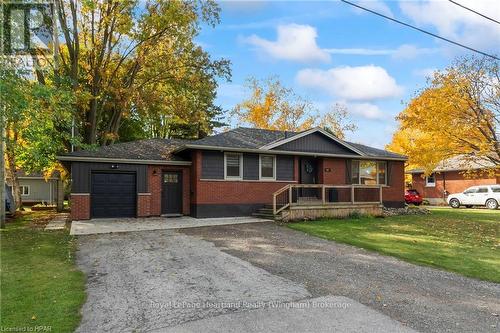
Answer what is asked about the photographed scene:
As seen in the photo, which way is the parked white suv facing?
to the viewer's left

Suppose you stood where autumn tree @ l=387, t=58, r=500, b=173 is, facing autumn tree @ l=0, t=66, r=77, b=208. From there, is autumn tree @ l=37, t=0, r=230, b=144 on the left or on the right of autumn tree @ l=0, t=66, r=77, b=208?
right

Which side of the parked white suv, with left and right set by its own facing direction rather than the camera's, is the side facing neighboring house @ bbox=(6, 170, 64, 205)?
front

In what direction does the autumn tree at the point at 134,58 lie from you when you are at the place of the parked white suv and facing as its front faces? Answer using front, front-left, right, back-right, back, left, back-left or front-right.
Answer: front-left

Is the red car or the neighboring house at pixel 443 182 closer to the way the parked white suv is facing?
the red car

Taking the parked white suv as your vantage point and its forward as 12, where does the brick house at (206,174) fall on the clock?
The brick house is roughly at 10 o'clock from the parked white suv.

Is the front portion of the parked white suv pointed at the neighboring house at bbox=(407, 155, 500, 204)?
no

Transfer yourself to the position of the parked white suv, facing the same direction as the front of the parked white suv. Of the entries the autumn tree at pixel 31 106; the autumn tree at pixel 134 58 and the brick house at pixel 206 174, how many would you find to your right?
0

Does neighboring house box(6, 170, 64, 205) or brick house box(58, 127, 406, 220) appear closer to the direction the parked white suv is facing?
the neighboring house
